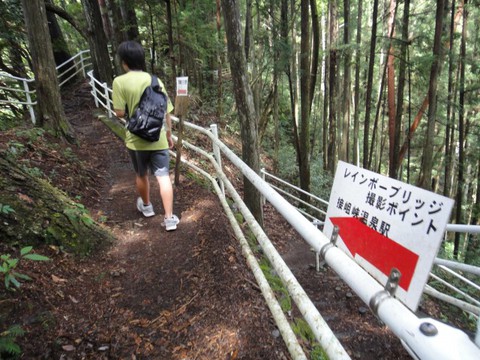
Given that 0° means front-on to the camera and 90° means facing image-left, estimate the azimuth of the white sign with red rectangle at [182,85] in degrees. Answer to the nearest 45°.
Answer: approximately 0°

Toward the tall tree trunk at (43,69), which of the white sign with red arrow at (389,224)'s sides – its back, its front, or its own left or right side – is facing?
right

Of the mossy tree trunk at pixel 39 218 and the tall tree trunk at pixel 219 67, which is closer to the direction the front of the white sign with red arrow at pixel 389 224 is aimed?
the mossy tree trunk

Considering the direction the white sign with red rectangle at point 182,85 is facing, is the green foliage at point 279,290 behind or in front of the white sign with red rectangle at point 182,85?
in front

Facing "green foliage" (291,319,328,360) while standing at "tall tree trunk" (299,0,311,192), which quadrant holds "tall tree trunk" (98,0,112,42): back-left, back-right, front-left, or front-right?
back-right

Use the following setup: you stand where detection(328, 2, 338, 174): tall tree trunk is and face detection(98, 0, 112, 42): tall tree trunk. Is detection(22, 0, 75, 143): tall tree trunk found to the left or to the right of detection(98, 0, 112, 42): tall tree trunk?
left

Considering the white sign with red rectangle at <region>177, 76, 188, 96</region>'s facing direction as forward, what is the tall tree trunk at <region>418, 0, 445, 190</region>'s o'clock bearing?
The tall tree trunk is roughly at 8 o'clock from the white sign with red rectangle.

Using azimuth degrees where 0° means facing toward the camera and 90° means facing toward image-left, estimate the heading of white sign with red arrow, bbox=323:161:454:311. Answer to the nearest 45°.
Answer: approximately 45°

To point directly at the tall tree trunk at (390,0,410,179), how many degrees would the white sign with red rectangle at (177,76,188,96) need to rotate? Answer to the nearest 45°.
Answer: approximately 135° to its left

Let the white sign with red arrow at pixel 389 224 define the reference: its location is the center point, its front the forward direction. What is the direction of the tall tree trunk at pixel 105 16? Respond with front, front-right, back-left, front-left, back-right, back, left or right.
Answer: right

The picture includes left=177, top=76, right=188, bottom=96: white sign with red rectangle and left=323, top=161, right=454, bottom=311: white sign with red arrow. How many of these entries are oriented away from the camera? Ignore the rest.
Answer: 0

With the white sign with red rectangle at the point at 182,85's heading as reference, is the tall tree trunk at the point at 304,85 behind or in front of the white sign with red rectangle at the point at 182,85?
behind

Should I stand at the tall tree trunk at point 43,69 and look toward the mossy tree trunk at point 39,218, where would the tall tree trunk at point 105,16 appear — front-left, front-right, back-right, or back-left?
back-left
